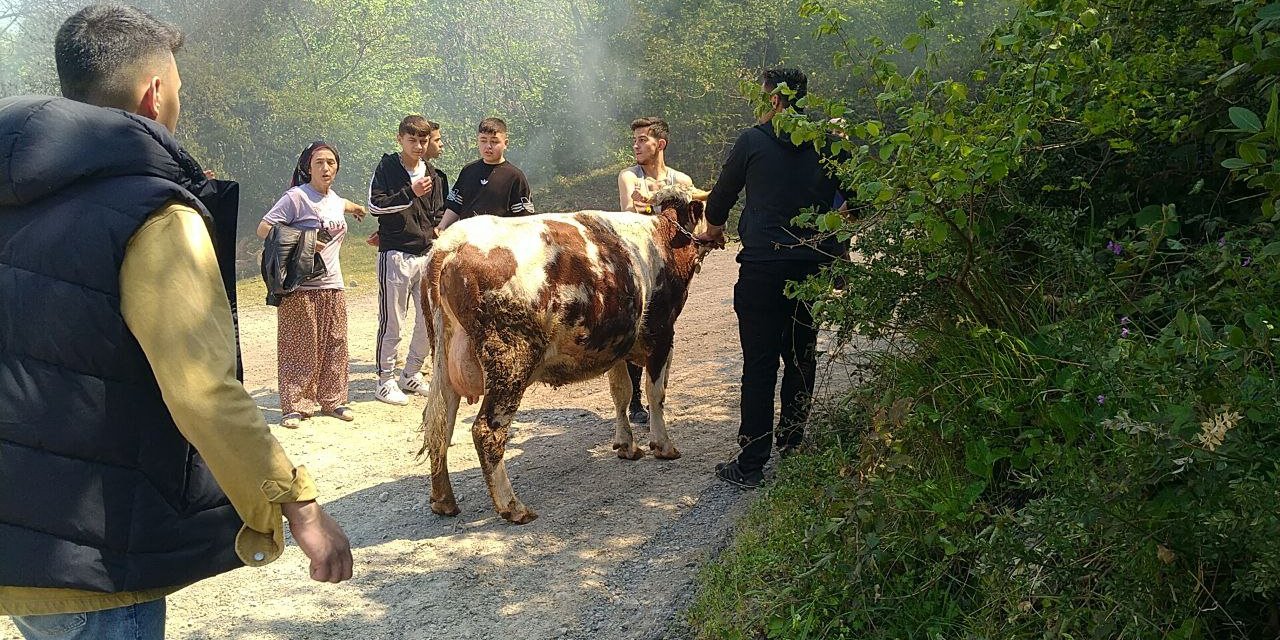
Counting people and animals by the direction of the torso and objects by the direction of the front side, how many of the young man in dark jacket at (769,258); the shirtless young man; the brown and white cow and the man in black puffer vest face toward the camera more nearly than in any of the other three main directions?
1

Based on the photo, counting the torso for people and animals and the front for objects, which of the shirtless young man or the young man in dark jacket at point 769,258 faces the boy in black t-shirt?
the young man in dark jacket

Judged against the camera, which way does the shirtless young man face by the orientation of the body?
toward the camera

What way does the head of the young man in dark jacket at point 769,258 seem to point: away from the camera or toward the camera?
away from the camera

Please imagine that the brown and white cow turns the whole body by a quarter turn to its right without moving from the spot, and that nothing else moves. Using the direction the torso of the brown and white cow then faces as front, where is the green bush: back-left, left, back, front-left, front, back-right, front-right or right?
front

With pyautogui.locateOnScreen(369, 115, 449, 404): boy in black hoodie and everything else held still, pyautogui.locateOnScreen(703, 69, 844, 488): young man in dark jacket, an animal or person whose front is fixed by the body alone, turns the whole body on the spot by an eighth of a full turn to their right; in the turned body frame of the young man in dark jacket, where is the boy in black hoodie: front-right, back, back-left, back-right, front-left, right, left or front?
front-left

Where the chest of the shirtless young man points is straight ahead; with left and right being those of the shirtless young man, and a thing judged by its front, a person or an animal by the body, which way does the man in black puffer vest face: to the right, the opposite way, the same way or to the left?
the opposite way

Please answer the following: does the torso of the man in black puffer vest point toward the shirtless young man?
yes

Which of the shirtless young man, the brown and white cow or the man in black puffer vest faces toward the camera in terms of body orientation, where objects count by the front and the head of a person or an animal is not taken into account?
the shirtless young man

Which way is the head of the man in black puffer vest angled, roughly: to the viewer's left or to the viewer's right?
to the viewer's right

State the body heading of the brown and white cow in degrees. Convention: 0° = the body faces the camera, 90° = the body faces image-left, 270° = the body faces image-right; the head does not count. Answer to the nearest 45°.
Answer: approximately 225°

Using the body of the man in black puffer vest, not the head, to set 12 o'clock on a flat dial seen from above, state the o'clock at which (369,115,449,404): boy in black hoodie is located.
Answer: The boy in black hoodie is roughly at 11 o'clock from the man in black puffer vest.

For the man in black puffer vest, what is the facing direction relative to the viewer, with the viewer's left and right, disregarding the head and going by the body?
facing away from the viewer and to the right of the viewer

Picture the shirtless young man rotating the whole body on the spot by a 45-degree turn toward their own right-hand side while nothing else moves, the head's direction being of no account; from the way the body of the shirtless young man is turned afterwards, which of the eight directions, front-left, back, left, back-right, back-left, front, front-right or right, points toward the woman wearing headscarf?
front-right

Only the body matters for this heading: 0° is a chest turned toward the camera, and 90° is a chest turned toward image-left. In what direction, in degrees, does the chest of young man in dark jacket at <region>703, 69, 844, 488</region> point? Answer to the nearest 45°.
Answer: approximately 135°

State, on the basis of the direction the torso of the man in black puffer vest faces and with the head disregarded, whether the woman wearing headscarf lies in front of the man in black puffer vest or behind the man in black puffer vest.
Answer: in front

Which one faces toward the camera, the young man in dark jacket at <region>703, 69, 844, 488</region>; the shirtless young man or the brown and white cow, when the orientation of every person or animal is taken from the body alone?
the shirtless young man
